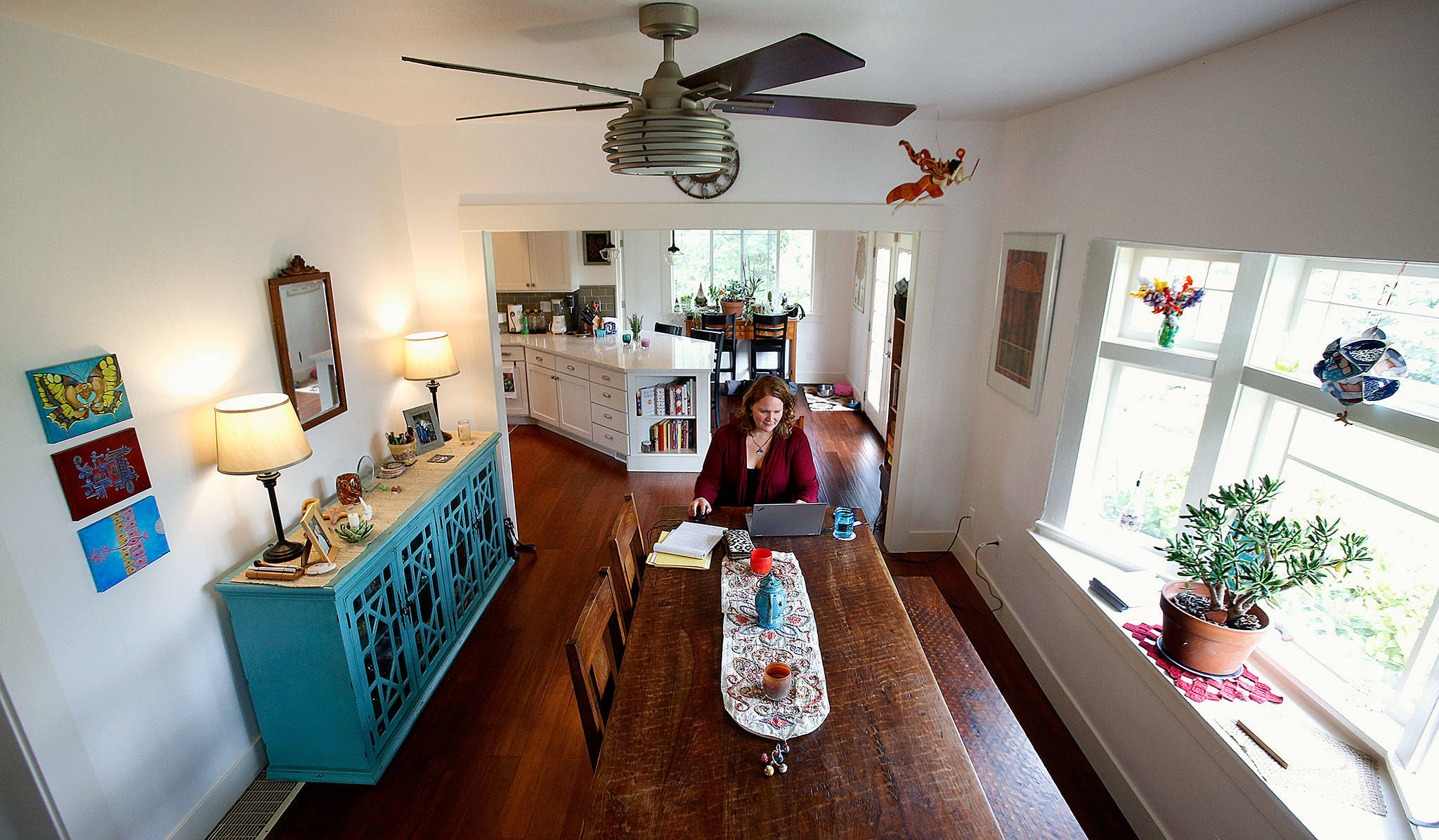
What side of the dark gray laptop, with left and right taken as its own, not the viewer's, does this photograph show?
back

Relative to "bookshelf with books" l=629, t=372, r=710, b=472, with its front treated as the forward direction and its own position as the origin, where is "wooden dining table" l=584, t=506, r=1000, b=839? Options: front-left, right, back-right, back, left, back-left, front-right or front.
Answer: front

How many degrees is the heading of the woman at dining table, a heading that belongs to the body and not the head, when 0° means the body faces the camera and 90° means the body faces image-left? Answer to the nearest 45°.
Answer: approximately 0°

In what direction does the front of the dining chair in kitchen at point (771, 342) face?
away from the camera

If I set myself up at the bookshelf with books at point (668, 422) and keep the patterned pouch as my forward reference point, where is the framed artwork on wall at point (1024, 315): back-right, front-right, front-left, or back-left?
front-left

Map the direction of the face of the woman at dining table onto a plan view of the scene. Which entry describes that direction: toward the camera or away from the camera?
toward the camera

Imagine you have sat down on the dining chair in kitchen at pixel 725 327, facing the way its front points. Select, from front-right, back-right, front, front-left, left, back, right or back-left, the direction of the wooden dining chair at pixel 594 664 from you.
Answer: back-left

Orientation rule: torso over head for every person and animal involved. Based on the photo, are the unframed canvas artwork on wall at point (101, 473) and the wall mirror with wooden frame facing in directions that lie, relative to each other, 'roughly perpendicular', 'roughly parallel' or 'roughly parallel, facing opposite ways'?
roughly parallel

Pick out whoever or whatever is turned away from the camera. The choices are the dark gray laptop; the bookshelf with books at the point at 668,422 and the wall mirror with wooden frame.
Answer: the dark gray laptop

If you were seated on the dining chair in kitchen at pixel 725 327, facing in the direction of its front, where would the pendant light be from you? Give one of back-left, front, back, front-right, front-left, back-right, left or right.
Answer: front

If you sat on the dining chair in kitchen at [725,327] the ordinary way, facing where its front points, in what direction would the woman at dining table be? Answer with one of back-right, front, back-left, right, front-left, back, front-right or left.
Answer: back-left

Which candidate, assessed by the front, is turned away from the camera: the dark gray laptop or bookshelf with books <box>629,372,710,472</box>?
the dark gray laptop

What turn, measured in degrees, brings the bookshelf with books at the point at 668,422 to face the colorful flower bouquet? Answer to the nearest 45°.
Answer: approximately 45° to its left

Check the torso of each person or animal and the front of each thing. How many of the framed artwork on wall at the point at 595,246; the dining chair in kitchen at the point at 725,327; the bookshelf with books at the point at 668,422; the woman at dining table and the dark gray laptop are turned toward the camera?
3

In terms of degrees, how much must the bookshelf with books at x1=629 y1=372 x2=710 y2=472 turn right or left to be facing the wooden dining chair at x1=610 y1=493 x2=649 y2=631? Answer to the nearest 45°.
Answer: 0° — it already faces it

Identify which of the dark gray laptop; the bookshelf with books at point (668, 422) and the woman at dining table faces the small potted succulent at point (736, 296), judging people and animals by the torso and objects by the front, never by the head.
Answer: the dark gray laptop

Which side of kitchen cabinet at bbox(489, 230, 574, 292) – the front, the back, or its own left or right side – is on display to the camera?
front

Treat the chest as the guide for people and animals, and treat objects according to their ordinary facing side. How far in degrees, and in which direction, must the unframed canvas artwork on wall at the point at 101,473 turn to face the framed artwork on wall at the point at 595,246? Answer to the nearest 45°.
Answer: approximately 90° to its left
